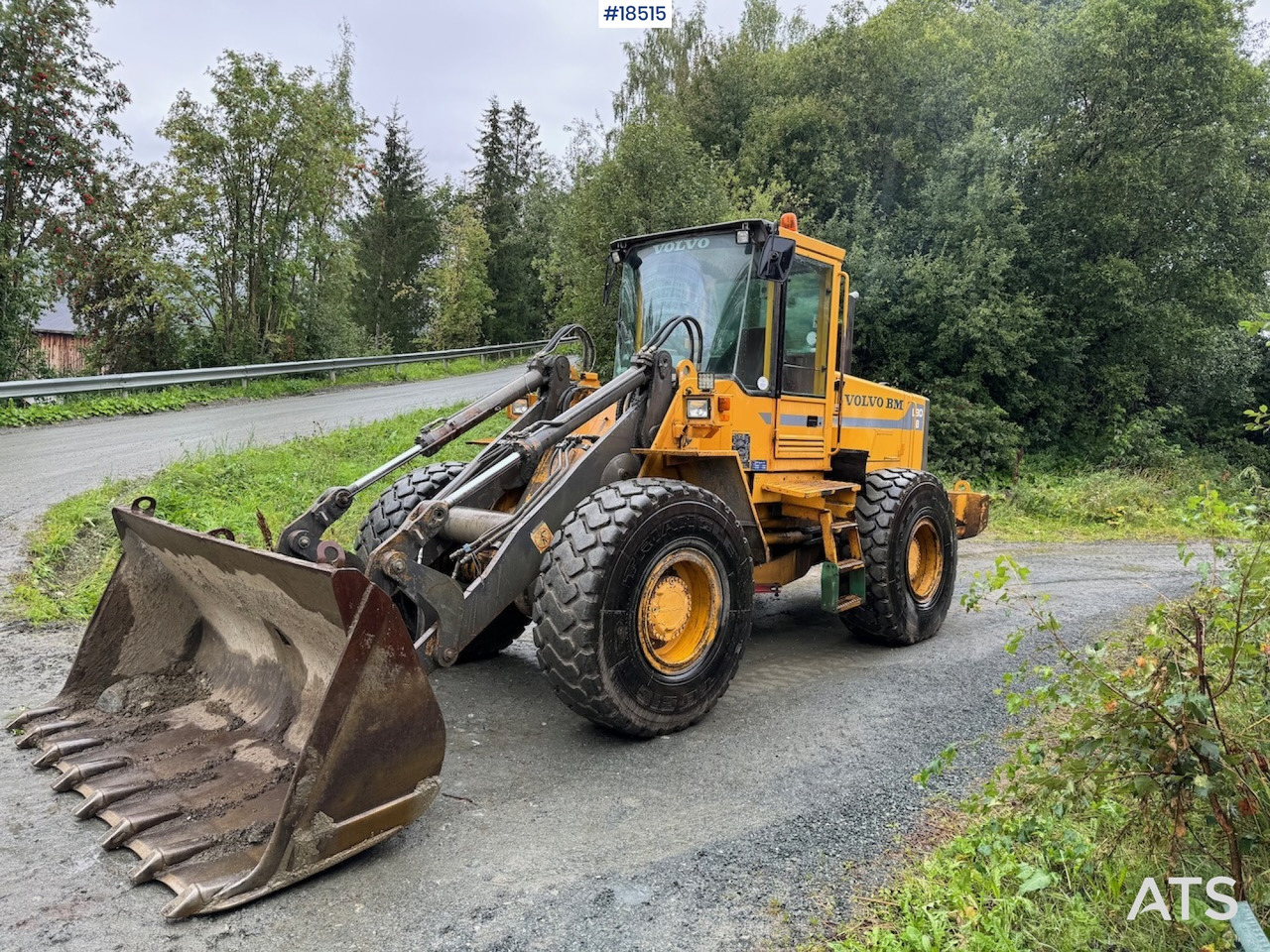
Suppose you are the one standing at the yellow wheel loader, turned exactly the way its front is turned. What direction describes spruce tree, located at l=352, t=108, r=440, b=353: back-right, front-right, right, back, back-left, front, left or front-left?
back-right

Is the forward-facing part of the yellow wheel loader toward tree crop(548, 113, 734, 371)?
no

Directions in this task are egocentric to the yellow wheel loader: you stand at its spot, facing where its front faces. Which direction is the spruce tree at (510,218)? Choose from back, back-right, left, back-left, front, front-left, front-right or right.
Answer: back-right

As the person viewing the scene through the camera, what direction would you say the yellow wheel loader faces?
facing the viewer and to the left of the viewer

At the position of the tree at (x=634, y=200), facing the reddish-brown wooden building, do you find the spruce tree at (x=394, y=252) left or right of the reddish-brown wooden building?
right

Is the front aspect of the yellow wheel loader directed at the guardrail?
no

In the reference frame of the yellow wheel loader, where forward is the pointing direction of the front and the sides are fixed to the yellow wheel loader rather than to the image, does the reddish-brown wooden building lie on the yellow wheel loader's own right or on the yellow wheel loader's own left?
on the yellow wheel loader's own right

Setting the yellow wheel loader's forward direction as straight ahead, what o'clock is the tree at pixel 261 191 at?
The tree is roughly at 4 o'clock from the yellow wheel loader.

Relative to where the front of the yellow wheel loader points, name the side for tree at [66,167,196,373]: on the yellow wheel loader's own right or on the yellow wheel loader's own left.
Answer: on the yellow wheel loader's own right

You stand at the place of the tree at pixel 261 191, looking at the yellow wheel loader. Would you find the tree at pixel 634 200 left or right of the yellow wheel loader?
left

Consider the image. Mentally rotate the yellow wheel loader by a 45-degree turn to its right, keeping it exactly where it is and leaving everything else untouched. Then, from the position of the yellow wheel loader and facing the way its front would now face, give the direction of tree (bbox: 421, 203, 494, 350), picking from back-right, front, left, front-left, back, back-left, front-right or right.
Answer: right
